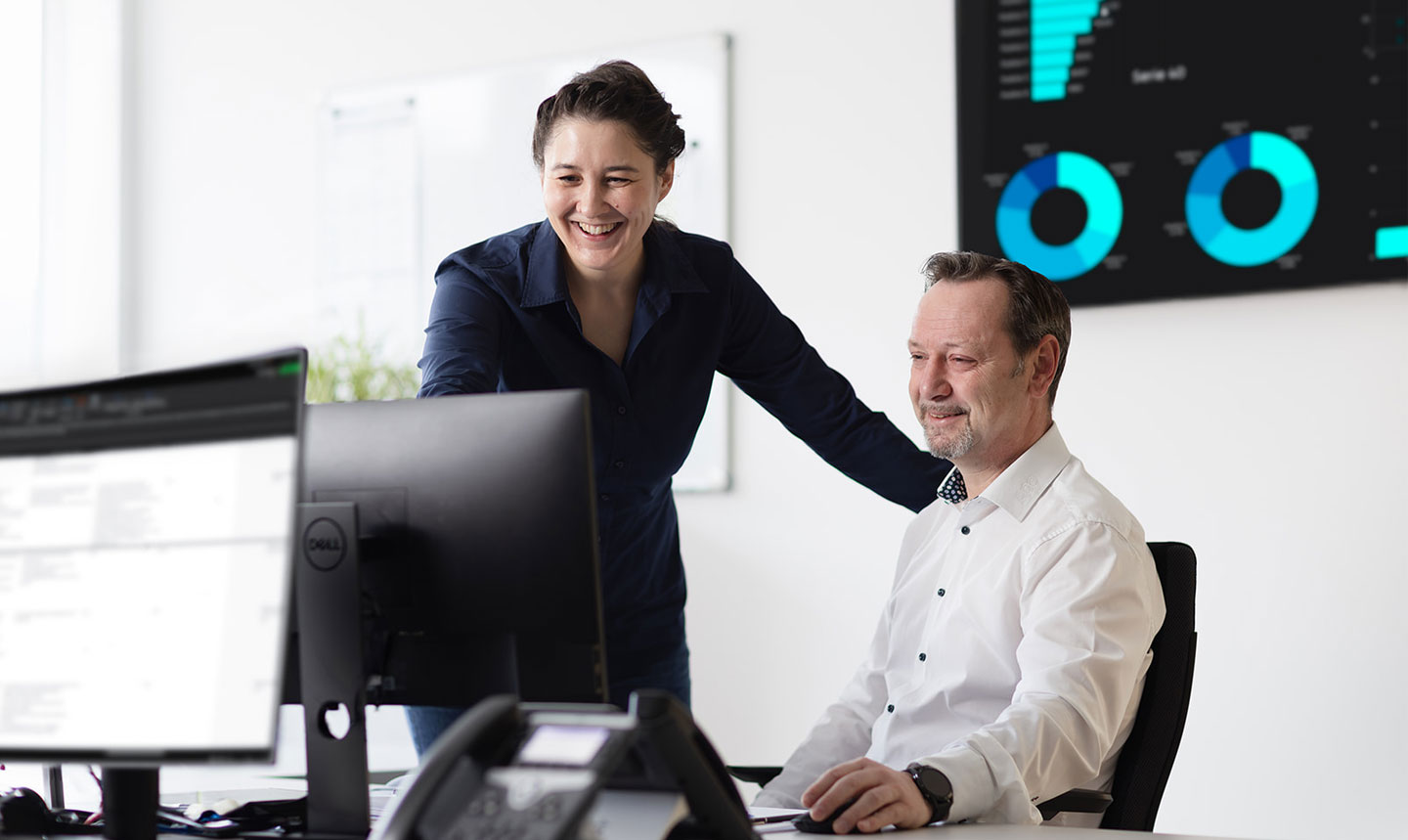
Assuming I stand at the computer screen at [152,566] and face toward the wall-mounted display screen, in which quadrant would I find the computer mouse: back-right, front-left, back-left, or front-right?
front-right

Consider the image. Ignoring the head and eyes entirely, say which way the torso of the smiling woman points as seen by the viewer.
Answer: toward the camera

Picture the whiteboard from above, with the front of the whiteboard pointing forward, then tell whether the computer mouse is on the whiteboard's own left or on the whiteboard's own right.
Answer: on the whiteboard's own left

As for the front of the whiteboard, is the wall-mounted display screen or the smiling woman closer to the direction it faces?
the smiling woman

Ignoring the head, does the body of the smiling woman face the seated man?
no

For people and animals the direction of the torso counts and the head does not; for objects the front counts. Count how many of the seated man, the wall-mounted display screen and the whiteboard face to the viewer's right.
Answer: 0

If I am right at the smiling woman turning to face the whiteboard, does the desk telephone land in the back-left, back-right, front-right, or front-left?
back-left

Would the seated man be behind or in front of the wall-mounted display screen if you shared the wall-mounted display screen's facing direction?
in front

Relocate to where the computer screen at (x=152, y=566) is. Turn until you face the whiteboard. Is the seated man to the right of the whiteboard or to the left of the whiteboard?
right

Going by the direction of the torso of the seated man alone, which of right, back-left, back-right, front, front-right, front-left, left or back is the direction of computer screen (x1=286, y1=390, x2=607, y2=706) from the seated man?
front

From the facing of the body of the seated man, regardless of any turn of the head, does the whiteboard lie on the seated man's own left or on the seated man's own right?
on the seated man's own right

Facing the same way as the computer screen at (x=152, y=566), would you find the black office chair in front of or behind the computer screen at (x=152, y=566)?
behind

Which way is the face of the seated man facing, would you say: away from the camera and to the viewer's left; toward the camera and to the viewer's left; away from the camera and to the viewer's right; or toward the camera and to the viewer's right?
toward the camera and to the viewer's left

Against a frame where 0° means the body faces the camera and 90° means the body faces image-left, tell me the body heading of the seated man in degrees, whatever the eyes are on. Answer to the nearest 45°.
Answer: approximately 45°

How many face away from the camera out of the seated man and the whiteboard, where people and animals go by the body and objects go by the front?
0

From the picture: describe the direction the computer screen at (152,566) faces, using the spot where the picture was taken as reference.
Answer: facing the viewer and to the left of the viewer

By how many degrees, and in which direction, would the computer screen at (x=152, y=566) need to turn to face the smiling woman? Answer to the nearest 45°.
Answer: approximately 180°

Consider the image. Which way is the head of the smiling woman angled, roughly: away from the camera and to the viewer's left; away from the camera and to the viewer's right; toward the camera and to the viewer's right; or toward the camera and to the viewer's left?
toward the camera and to the viewer's left

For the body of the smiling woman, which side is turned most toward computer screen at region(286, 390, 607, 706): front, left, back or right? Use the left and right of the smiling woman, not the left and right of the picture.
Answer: front
